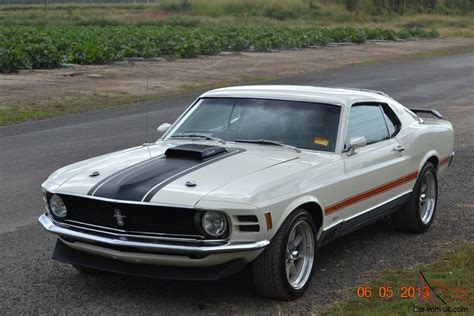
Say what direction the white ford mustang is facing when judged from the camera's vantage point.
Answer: facing the viewer and to the left of the viewer
